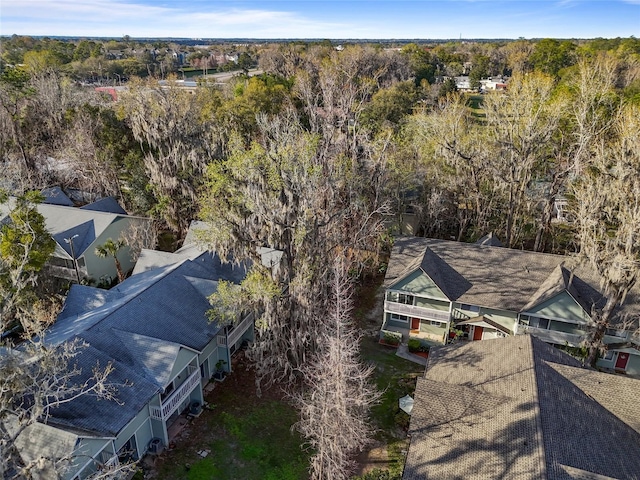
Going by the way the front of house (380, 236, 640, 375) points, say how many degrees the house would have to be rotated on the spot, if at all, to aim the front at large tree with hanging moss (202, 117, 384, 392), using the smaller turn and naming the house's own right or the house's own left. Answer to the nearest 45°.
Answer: approximately 45° to the house's own right

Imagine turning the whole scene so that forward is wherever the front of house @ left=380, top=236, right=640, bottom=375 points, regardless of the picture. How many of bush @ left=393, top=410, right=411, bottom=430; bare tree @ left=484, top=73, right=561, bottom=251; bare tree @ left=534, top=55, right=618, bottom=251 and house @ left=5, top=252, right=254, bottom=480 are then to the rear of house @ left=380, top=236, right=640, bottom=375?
2

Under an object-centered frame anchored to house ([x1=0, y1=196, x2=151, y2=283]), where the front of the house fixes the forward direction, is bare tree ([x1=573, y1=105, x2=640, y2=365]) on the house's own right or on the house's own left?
on the house's own left

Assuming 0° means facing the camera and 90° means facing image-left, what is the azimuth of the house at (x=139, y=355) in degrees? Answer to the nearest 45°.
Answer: approximately 315°

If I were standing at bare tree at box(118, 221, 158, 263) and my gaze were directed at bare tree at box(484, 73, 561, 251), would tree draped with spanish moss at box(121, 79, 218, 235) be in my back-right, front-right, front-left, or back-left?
front-left

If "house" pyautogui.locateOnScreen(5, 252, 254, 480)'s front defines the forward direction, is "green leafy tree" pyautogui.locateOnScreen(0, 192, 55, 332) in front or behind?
behind

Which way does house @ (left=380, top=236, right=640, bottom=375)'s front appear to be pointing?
toward the camera

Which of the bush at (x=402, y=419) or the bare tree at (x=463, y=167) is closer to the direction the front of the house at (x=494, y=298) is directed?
the bush

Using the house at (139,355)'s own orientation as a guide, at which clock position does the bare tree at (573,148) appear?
The bare tree is roughly at 10 o'clock from the house.

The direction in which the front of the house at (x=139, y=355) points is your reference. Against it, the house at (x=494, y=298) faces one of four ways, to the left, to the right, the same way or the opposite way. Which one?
to the right

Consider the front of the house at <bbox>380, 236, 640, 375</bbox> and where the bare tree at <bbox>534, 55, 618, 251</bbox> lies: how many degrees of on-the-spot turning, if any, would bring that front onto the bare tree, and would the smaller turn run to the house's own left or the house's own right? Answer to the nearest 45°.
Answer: approximately 180°

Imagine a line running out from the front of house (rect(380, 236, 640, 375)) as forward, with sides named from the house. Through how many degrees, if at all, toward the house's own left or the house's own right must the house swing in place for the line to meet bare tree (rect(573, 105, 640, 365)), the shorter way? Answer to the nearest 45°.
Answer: approximately 90° to the house's own left

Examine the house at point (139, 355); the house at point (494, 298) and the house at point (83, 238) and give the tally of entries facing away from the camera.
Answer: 0

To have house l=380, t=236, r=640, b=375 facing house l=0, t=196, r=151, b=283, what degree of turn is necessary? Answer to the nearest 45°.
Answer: approximately 90° to its right
